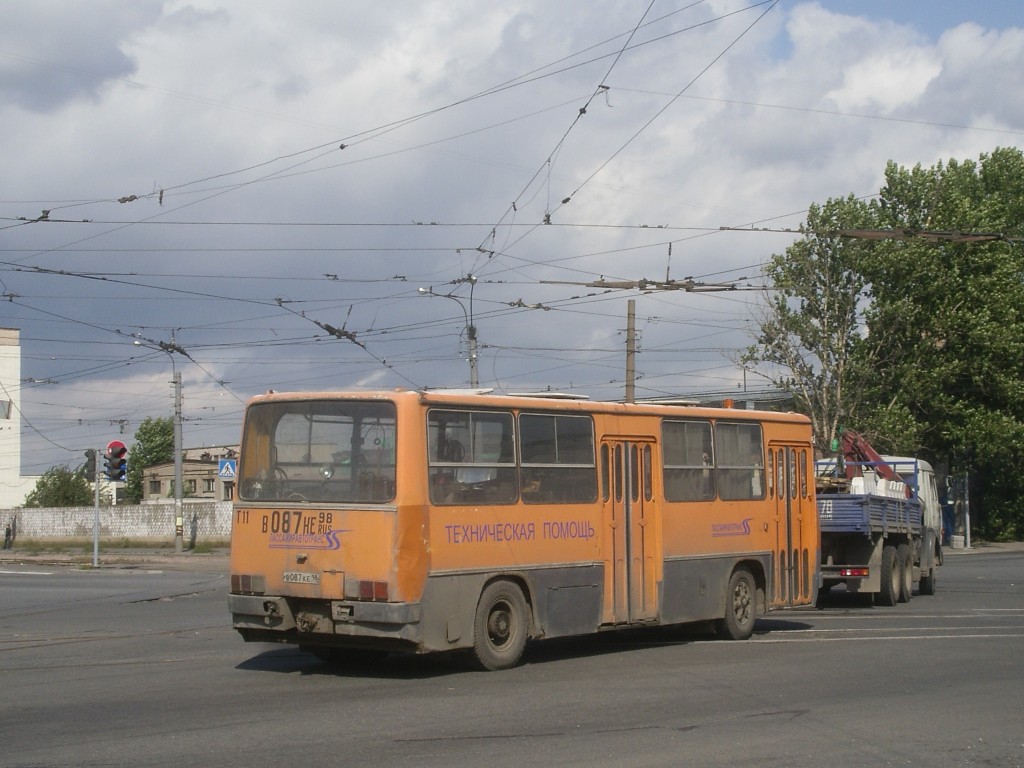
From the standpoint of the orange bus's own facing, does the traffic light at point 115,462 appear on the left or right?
on its left

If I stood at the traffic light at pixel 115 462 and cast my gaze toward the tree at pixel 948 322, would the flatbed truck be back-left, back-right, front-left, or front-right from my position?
front-right

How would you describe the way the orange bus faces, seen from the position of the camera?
facing away from the viewer and to the right of the viewer

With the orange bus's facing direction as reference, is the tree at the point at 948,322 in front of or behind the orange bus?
in front

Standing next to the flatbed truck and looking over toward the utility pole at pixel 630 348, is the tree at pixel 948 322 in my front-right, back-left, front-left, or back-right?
front-right

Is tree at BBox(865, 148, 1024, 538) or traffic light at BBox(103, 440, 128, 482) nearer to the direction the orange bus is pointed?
the tree

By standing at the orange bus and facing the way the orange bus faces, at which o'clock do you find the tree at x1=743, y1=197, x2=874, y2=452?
The tree is roughly at 11 o'clock from the orange bus.

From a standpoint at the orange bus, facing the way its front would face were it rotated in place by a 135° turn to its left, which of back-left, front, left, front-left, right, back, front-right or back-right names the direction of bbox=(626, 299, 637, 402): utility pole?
right

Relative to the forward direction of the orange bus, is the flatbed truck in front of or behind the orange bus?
in front
